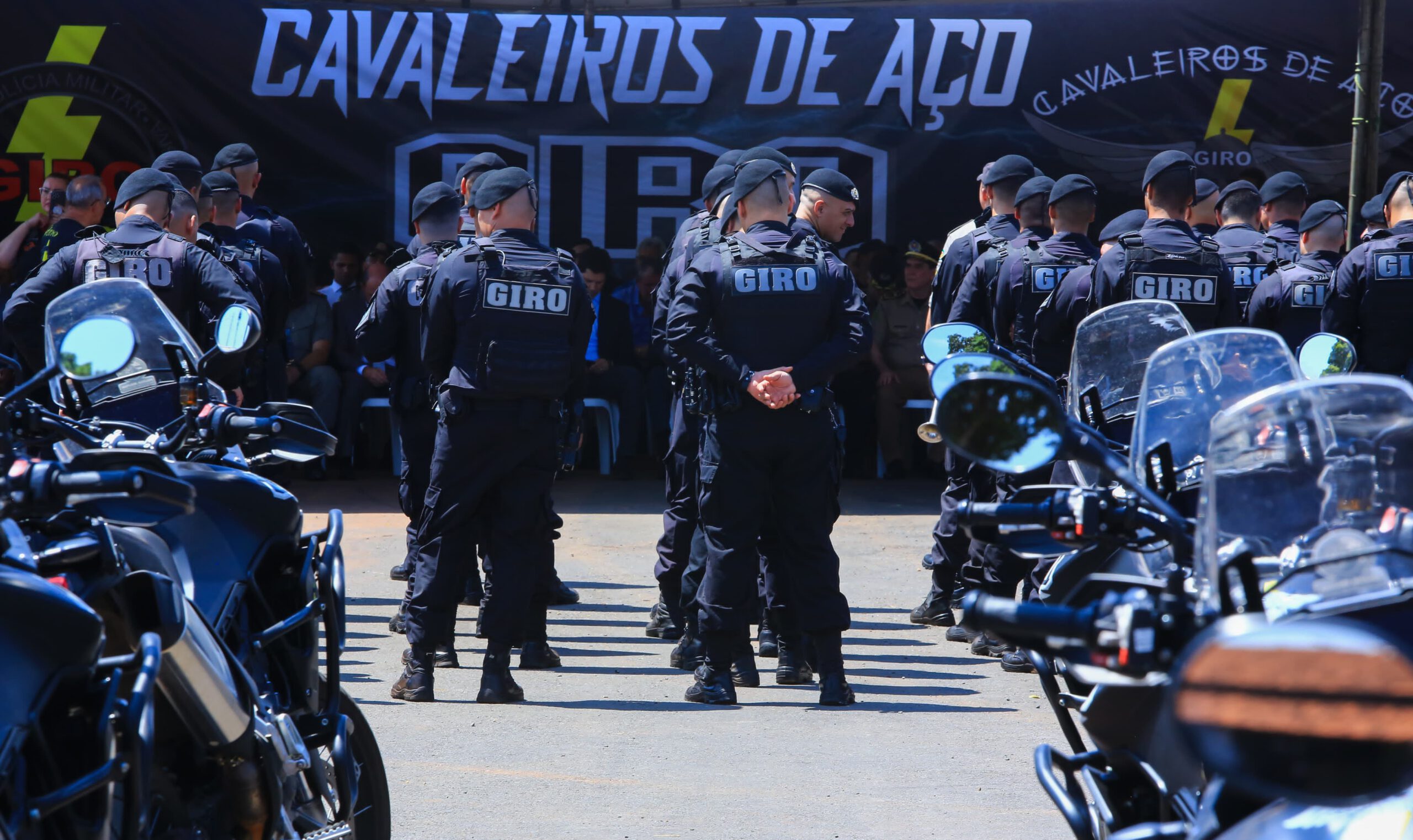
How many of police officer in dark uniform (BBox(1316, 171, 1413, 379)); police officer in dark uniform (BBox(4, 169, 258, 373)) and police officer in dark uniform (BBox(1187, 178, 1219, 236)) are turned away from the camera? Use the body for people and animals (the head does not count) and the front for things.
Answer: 3

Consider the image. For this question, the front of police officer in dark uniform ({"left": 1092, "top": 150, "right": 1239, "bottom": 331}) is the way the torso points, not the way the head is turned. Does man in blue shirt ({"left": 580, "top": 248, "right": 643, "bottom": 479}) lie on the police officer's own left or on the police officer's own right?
on the police officer's own left

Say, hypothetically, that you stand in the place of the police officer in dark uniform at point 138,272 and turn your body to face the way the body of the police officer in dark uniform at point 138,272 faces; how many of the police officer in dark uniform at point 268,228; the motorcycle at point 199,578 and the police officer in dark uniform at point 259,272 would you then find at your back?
1

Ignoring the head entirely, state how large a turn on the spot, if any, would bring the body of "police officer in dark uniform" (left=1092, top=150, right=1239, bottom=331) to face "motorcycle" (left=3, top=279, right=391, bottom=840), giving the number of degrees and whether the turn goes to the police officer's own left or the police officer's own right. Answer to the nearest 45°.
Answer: approximately 135° to the police officer's own left

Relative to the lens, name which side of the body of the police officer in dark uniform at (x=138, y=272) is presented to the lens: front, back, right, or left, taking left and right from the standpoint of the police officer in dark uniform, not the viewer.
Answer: back

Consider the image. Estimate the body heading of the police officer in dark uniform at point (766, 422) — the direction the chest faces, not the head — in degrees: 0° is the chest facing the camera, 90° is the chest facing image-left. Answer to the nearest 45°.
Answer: approximately 180°

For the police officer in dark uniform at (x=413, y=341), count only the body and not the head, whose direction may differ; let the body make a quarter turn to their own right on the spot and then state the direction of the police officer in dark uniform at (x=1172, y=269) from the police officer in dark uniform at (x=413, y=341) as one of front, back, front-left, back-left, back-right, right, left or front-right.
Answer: front

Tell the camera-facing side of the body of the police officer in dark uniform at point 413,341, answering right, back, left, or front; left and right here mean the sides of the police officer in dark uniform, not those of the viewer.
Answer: back

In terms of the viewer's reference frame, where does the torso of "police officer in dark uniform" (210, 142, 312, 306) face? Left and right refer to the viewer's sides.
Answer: facing away from the viewer

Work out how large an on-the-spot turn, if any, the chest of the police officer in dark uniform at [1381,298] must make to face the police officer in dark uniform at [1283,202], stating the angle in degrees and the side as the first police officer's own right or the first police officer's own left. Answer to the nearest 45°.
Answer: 0° — they already face them

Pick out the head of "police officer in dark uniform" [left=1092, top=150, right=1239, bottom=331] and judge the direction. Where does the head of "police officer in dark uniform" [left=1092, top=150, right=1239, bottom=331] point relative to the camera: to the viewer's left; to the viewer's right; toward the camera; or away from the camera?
away from the camera

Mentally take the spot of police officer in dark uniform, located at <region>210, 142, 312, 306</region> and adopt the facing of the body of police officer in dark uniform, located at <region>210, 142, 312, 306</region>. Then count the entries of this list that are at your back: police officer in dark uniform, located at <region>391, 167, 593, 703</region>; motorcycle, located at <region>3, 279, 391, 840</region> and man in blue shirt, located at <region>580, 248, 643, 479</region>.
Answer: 2

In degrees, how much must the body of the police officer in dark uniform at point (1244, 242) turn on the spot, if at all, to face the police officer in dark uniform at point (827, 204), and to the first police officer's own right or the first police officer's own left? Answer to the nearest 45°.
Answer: approximately 135° to the first police officer's own left
